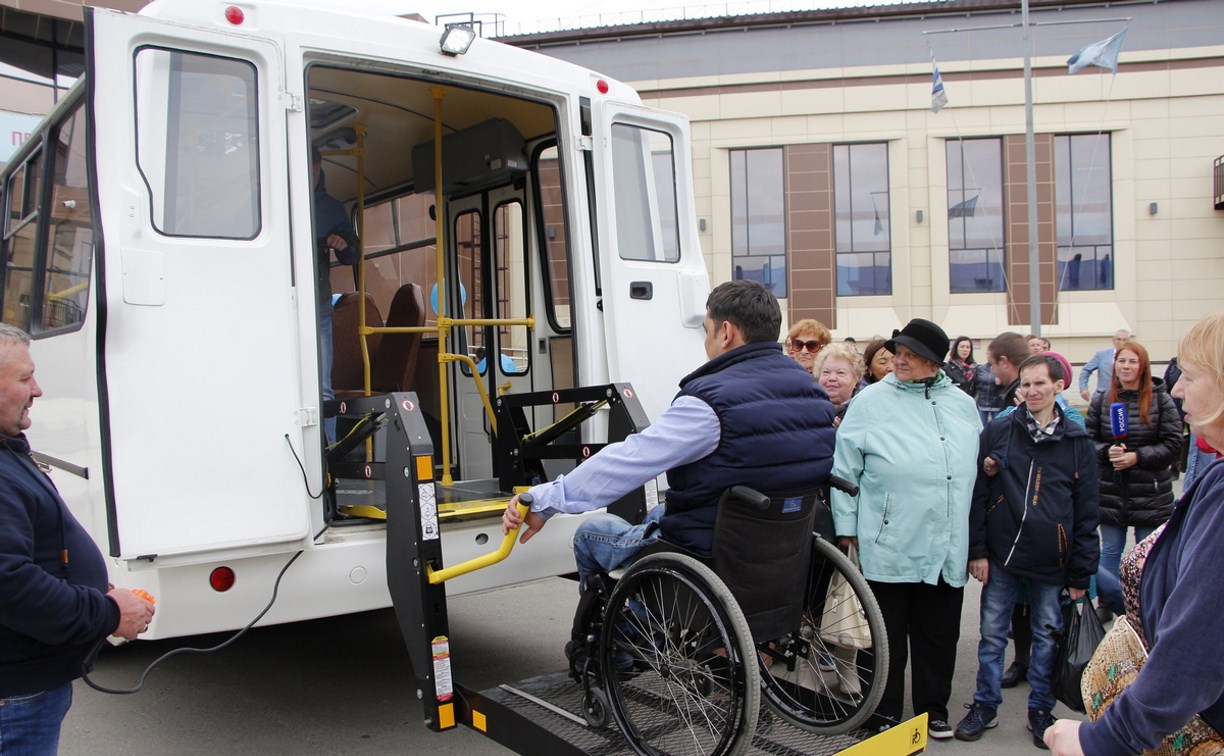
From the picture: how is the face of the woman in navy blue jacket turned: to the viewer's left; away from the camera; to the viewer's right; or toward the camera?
to the viewer's left

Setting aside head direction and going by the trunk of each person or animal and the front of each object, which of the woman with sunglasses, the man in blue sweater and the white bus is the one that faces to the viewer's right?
the man in blue sweater

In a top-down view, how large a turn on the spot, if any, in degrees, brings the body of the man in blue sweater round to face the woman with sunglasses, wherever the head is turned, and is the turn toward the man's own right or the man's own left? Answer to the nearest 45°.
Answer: approximately 45° to the man's own left

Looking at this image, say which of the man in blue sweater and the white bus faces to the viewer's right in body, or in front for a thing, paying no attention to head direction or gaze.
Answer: the man in blue sweater

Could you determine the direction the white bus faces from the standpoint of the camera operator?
facing away from the viewer and to the left of the viewer

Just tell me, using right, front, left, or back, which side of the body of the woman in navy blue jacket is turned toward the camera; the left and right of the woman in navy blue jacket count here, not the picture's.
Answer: left

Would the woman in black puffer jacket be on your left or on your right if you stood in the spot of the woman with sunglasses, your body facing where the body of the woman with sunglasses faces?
on your left

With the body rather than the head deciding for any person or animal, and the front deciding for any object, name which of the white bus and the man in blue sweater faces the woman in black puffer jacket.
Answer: the man in blue sweater

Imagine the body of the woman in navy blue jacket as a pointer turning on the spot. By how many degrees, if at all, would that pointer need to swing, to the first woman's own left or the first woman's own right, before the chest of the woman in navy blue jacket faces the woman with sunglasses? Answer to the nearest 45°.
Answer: approximately 45° to the first woman's own right

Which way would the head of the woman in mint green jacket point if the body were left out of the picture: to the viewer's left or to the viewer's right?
to the viewer's left

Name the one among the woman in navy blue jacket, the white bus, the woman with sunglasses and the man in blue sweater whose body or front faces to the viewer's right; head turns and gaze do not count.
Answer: the man in blue sweater

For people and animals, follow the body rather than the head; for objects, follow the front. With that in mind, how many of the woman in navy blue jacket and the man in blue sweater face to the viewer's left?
1

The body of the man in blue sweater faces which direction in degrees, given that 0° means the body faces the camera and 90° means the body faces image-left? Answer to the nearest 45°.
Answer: approximately 270°
